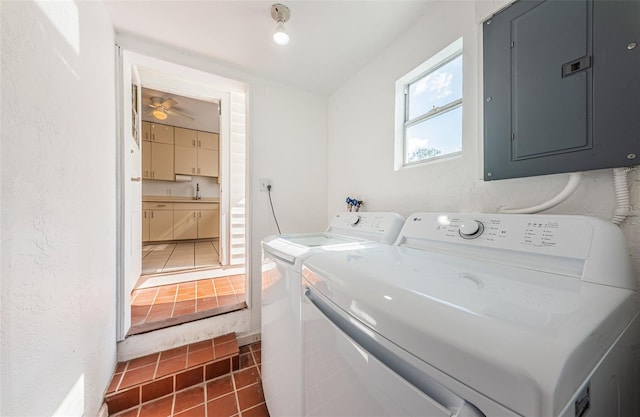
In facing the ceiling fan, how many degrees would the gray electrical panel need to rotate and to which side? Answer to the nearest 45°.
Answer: approximately 45° to its right

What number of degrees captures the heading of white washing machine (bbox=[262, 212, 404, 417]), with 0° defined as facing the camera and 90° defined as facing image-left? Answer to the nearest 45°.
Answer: approximately 45°

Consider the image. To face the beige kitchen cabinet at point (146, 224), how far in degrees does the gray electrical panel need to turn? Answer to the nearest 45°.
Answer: approximately 45° to its right

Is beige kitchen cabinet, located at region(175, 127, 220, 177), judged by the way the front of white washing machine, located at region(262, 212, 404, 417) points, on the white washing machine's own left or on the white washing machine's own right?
on the white washing machine's own right

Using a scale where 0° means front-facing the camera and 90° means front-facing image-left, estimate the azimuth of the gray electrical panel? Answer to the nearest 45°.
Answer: approximately 45°

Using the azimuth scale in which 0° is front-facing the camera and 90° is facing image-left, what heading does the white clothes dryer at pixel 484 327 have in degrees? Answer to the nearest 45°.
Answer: approximately 45°

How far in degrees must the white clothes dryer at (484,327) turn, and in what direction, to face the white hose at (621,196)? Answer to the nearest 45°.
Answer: approximately 180°

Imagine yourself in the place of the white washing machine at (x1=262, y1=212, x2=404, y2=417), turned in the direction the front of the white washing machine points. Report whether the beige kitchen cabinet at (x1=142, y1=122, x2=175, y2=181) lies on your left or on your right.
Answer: on your right
